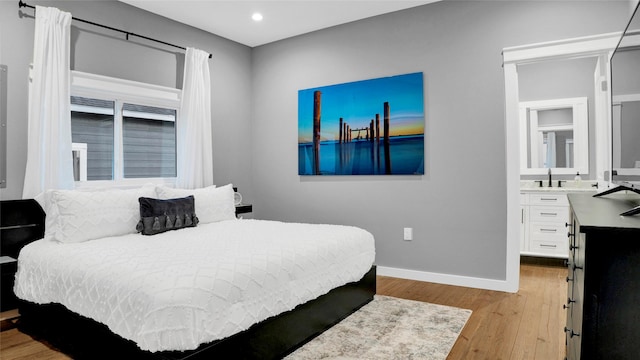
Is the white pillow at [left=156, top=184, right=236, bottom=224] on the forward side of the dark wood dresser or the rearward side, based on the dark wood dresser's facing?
on the forward side

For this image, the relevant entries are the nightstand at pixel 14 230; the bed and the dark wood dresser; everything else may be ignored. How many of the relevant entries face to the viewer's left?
1

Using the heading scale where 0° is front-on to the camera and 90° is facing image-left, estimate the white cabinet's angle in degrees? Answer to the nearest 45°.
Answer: approximately 0°

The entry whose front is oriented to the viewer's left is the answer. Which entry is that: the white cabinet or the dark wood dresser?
the dark wood dresser

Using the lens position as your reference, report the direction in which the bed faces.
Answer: facing the viewer and to the right of the viewer

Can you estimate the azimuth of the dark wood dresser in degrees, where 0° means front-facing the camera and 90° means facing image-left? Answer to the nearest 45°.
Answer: approximately 90°

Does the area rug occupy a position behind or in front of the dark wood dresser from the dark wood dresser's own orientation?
in front

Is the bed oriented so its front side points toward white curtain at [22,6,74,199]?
no

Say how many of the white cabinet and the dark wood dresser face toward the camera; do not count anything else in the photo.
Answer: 1

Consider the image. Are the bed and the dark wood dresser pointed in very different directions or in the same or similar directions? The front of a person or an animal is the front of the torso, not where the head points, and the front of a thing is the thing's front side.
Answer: very different directions

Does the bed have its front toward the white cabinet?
no

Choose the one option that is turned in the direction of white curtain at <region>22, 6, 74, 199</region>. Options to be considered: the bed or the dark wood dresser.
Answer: the dark wood dresser

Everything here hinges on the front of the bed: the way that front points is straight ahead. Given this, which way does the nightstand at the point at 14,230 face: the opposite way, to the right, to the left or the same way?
the same way
